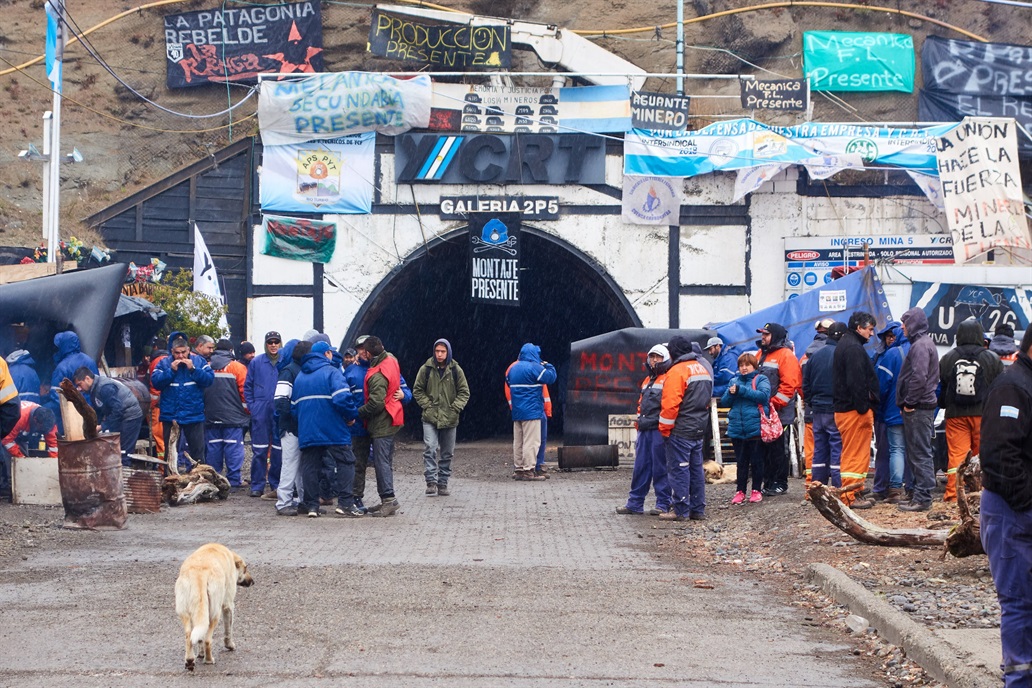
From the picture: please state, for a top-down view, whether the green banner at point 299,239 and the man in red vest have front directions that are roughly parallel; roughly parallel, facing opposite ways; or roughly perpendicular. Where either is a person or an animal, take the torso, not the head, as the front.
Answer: roughly perpendicular

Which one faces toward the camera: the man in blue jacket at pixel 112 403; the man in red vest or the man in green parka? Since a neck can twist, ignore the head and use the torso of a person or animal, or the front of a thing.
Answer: the man in green parka

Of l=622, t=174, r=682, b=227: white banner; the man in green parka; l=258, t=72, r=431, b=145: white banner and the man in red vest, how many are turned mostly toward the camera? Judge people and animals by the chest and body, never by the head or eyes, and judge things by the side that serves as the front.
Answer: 3

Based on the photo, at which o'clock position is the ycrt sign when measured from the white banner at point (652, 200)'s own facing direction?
The ycrt sign is roughly at 3 o'clock from the white banner.

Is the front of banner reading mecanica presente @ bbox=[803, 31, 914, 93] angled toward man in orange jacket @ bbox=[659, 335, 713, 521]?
yes

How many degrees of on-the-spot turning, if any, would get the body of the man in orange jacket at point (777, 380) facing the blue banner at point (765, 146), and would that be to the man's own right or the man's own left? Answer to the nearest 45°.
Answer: approximately 135° to the man's own right

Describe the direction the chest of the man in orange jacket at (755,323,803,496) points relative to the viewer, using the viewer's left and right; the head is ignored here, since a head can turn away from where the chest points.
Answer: facing the viewer and to the left of the viewer

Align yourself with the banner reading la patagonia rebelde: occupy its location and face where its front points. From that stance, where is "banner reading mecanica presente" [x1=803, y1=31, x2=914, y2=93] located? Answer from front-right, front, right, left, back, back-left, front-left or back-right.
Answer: left

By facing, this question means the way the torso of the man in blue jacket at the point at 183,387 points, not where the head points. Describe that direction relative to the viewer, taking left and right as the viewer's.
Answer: facing the viewer

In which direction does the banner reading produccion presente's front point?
toward the camera

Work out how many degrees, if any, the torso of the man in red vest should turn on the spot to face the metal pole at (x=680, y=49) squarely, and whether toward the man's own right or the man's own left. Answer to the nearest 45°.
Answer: approximately 135° to the man's own right

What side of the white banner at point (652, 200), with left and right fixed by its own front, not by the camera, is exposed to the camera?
front

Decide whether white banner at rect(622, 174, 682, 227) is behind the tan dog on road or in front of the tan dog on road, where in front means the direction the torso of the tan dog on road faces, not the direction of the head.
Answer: in front

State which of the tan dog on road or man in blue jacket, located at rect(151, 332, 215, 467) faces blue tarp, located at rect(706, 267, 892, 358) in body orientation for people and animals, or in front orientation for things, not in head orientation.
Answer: the tan dog on road

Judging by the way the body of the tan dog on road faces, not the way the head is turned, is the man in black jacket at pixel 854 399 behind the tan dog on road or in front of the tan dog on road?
in front

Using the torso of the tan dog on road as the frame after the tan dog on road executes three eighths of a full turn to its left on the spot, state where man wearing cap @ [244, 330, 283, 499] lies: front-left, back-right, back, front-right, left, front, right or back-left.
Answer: right

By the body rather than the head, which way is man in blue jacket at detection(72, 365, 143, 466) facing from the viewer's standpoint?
to the viewer's left

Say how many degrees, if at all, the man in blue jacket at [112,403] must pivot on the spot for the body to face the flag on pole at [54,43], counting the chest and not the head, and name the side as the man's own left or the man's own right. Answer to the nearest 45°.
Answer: approximately 90° to the man's own right

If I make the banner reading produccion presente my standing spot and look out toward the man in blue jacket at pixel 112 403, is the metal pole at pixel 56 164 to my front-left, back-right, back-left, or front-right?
front-right
